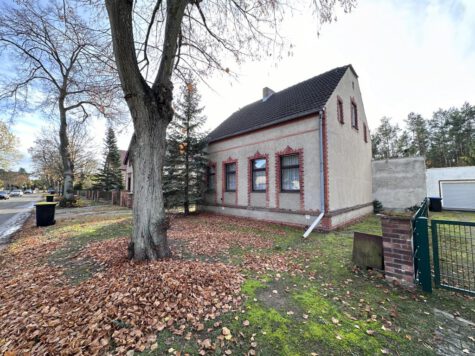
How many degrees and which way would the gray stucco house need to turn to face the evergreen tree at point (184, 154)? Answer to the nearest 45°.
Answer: approximately 45° to its right

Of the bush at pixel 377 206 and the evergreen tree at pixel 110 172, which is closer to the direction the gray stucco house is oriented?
the evergreen tree

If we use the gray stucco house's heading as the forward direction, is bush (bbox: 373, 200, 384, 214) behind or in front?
behind

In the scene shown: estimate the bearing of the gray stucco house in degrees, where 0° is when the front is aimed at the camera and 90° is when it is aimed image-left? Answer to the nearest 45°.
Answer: approximately 45°

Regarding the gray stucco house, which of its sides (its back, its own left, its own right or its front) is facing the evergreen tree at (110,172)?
right

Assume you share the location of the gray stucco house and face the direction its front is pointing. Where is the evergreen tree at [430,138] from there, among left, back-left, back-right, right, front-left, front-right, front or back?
back

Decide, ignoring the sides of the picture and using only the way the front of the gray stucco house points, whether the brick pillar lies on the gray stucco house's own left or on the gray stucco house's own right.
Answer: on the gray stucco house's own left

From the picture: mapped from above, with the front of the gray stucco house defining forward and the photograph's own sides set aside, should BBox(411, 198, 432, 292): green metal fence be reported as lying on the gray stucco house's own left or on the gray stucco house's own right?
on the gray stucco house's own left

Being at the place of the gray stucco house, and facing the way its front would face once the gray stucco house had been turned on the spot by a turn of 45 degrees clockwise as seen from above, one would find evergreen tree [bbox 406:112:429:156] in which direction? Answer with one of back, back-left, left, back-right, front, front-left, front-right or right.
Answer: back-right

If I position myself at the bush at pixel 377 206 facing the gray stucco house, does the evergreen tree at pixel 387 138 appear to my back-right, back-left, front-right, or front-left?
back-right

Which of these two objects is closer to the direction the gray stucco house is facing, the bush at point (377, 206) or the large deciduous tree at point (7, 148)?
the large deciduous tree
